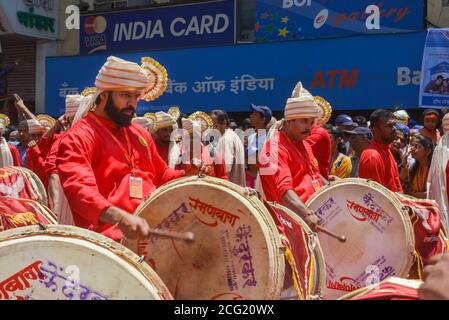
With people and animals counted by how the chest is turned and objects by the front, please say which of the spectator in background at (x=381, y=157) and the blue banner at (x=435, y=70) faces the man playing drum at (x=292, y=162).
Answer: the blue banner

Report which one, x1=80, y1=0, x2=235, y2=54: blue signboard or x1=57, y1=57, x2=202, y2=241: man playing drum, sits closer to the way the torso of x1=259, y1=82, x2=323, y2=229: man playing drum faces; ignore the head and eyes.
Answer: the man playing drum

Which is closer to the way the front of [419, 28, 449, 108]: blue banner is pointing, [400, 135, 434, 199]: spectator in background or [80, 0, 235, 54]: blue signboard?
the spectator in background

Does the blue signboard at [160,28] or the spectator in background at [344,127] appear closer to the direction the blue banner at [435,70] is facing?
the spectator in background

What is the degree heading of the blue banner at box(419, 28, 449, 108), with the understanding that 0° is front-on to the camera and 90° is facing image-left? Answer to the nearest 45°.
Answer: approximately 0°

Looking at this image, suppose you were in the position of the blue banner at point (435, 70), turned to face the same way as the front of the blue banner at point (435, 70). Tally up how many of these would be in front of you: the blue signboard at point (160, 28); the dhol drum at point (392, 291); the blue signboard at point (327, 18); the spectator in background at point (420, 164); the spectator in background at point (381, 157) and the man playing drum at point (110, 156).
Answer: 4

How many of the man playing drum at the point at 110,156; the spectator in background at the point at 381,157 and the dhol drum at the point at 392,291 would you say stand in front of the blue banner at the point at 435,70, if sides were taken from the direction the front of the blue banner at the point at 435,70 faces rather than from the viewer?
3

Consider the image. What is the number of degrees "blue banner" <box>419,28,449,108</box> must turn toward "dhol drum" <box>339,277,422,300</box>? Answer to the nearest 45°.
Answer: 0° — it already faces it

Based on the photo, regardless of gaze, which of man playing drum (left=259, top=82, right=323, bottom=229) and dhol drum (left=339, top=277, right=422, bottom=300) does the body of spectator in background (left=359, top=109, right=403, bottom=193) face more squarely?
the dhol drum

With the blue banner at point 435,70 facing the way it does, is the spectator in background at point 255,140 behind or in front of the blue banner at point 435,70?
in front

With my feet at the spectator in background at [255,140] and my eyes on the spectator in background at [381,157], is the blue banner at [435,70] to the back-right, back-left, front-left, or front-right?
back-left

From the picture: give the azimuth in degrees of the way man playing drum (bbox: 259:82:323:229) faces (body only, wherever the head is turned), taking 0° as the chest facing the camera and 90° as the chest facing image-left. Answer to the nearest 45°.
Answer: approximately 315°

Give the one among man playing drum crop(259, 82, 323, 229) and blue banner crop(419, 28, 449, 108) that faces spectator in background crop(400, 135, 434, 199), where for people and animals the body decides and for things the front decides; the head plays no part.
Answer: the blue banner

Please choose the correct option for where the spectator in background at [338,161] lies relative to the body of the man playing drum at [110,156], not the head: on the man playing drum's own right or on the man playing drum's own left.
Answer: on the man playing drum's own left
